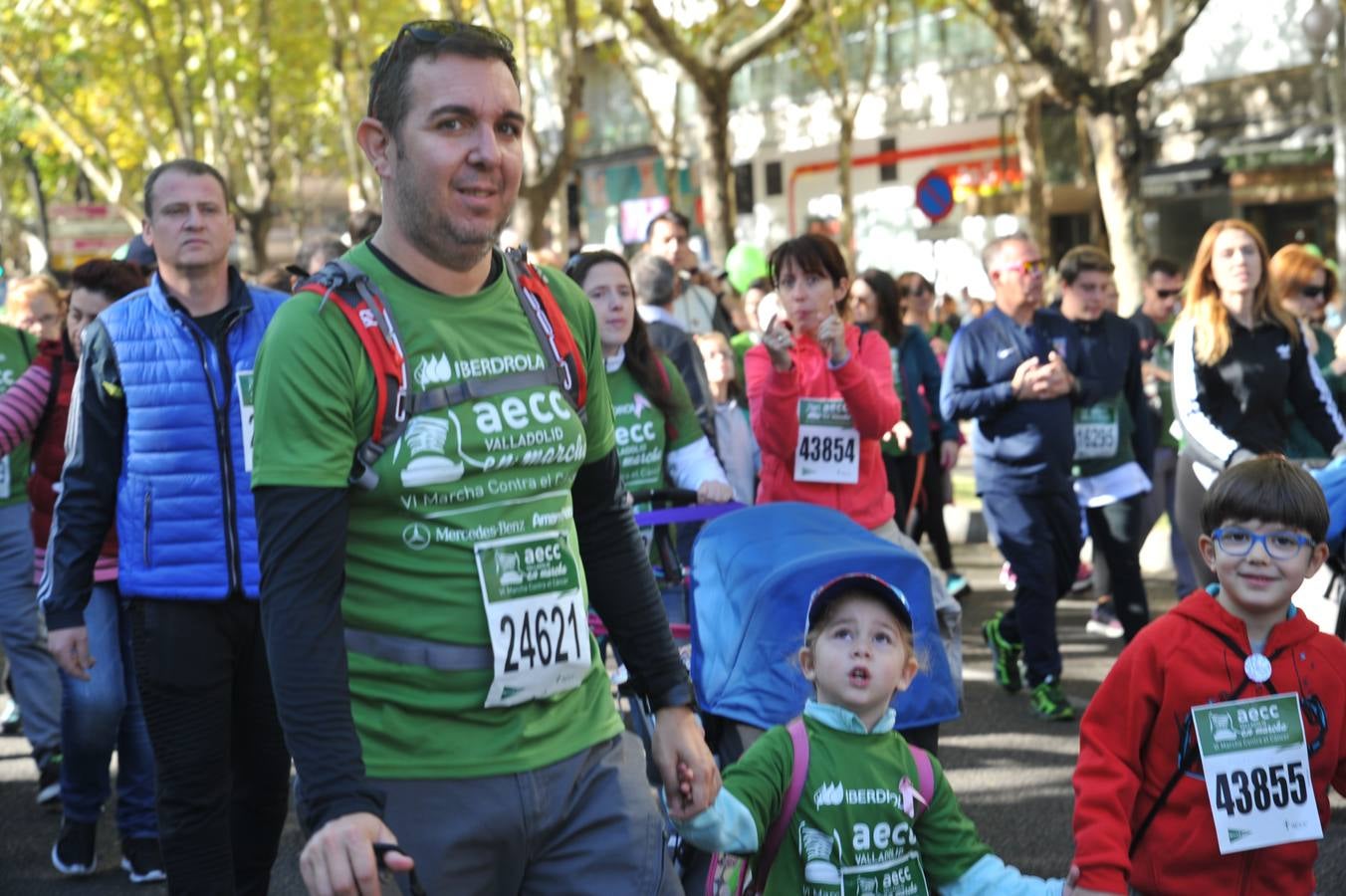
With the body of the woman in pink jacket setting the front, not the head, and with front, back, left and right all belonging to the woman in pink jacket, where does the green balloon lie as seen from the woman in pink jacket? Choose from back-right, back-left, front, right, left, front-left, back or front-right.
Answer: back

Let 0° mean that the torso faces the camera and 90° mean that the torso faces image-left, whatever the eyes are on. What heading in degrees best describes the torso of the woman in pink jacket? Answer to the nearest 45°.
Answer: approximately 0°

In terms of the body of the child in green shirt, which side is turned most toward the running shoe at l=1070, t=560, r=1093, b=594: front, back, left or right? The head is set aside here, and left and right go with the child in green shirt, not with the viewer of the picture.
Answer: back

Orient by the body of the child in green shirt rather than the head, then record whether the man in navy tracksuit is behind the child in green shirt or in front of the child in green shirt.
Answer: behind

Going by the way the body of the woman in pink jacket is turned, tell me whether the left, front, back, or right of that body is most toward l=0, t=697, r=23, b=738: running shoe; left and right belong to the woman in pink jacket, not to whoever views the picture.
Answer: right

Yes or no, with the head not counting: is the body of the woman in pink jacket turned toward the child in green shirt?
yes
